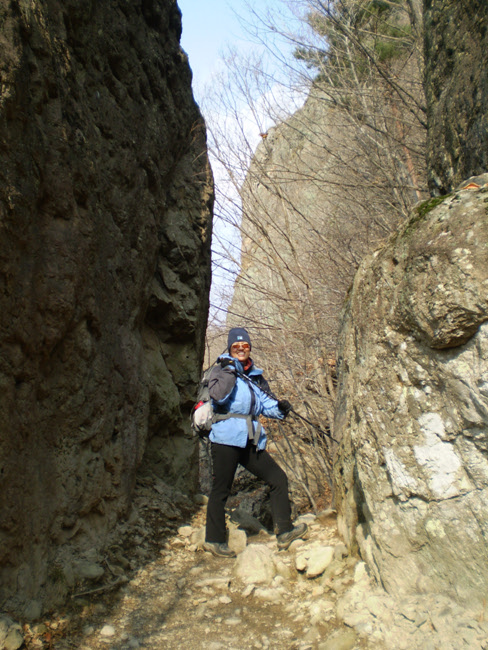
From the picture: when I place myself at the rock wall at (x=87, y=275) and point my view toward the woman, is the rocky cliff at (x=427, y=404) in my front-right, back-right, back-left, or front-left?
front-right

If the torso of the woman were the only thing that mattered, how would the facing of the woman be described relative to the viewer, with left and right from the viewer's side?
facing the viewer and to the right of the viewer
